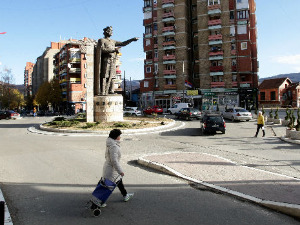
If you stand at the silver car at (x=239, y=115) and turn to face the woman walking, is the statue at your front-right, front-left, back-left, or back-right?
front-right

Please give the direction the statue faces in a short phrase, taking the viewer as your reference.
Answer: facing the viewer and to the right of the viewer

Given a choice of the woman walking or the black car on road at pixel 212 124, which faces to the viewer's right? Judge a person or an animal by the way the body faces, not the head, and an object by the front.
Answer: the woman walking

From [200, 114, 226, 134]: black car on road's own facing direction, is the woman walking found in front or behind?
behind

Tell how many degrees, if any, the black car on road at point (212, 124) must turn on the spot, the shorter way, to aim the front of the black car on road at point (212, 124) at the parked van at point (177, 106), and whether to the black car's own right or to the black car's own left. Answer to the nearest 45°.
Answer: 0° — it already faces it

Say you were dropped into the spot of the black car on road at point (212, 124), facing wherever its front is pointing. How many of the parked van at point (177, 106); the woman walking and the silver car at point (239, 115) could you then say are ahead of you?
2

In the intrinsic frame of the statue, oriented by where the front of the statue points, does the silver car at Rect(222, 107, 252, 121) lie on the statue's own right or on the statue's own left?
on the statue's own left

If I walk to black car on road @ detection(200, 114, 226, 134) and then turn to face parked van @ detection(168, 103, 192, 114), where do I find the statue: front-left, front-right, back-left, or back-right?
front-left

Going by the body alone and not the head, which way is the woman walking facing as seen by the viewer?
to the viewer's right

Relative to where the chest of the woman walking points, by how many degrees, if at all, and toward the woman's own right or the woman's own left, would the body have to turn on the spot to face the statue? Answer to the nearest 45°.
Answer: approximately 90° to the woman's own left

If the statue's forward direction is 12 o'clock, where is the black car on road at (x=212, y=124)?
The black car on road is roughly at 12 o'clock from the statue.

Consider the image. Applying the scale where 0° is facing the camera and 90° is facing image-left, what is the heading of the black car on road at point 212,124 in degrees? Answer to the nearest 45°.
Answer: approximately 180°
